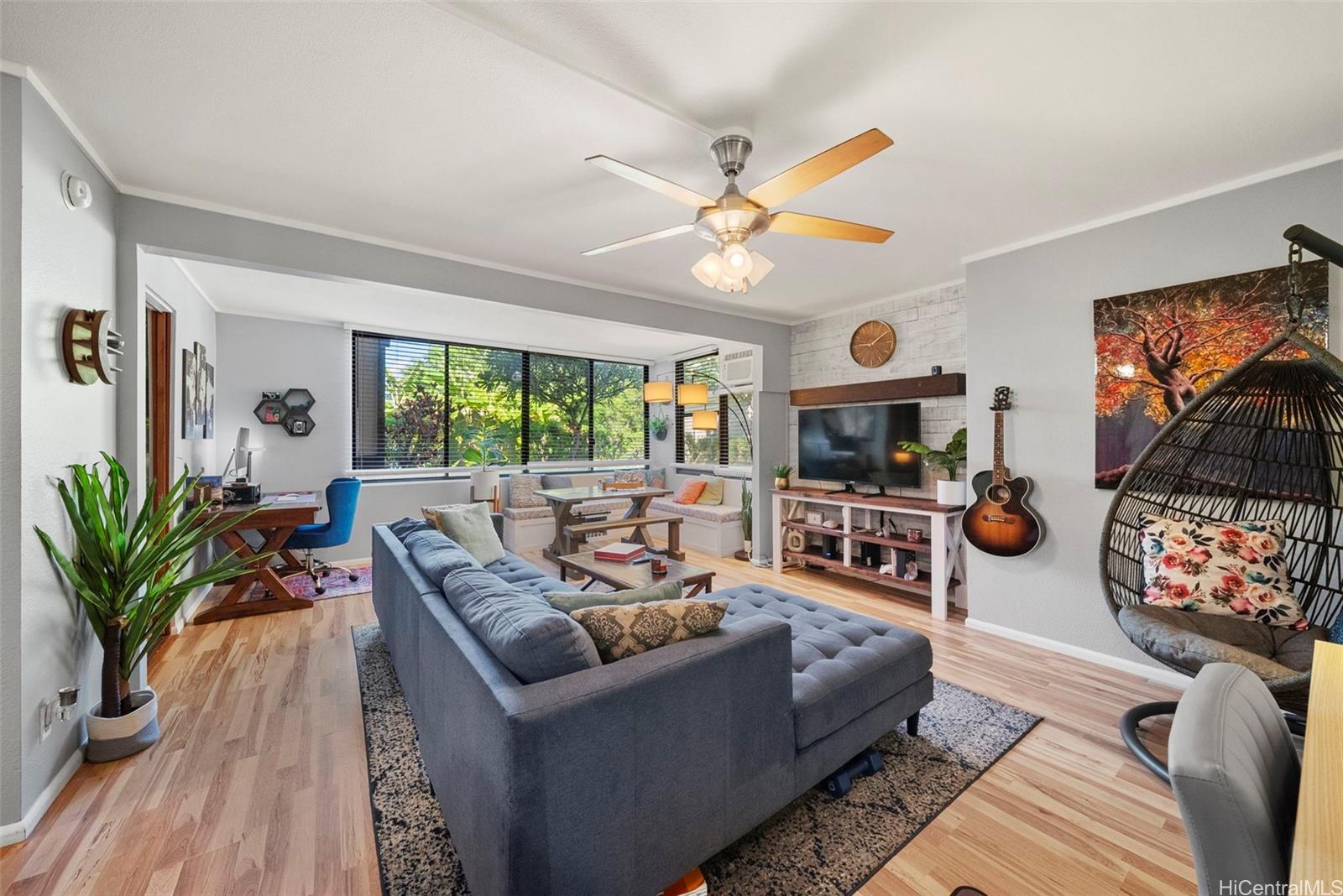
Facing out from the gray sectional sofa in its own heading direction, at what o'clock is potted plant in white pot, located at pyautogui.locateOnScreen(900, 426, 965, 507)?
The potted plant in white pot is roughly at 12 o'clock from the gray sectional sofa.

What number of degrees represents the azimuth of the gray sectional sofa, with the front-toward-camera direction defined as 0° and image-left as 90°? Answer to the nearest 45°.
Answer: approximately 225°

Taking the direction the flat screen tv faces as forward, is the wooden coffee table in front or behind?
in front

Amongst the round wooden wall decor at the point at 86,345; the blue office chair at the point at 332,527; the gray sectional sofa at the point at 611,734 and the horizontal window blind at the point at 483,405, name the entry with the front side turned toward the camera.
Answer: the horizontal window blind

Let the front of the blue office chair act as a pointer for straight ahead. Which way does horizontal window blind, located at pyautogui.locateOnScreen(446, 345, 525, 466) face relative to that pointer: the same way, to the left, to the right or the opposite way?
to the left

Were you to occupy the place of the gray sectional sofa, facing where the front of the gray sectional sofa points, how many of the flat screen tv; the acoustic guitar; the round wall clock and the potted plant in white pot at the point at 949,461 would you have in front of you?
4

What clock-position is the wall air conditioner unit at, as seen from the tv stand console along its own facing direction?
The wall air conditioner unit is roughly at 3 o'clock from the tv stand console.

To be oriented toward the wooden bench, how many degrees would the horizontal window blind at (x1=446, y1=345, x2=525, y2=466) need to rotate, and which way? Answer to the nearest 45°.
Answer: approximately 45° to its left

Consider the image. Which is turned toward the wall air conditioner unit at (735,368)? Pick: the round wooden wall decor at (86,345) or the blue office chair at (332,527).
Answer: the round wooden wall decor

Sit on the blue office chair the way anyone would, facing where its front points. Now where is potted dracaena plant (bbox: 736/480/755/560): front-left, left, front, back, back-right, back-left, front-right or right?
back

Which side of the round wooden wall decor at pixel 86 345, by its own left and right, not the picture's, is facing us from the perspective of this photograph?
right

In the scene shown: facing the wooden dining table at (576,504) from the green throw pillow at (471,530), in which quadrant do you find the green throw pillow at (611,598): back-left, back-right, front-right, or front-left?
back-right

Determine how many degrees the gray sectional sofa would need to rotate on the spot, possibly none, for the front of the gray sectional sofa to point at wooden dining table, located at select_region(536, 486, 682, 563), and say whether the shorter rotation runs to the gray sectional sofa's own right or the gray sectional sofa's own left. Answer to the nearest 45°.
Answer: approximately 45° to the gray sectional sofa's own left

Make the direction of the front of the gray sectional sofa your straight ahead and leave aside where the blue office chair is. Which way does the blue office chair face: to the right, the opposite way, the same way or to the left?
the opposite way
